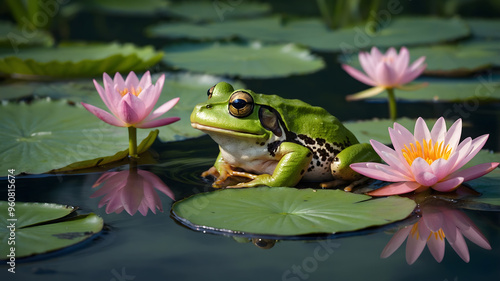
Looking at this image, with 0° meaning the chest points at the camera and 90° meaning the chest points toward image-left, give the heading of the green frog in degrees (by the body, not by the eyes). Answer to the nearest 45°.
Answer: approximately 45°

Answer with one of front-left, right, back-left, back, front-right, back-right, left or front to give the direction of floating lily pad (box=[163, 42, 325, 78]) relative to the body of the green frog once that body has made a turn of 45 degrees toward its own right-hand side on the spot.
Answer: right

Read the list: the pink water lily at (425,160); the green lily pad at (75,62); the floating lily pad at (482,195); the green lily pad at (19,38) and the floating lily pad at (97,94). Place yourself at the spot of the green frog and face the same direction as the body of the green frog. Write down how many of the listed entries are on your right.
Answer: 3

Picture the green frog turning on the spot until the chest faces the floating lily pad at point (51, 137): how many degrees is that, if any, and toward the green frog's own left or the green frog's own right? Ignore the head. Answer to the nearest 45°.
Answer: approximately 45° to the green frog's own right

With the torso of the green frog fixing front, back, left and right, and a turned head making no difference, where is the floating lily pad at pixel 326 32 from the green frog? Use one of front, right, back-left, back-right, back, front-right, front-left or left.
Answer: back-right

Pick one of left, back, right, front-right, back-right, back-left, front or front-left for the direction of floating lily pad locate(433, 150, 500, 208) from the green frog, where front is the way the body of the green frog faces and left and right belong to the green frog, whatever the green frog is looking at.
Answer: back-left

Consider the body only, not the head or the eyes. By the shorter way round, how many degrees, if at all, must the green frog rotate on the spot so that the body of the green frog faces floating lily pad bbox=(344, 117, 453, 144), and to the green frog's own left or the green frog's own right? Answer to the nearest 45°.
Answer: approximately 180°

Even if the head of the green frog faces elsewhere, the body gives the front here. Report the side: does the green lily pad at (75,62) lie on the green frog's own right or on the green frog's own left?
on the green frog's own right
